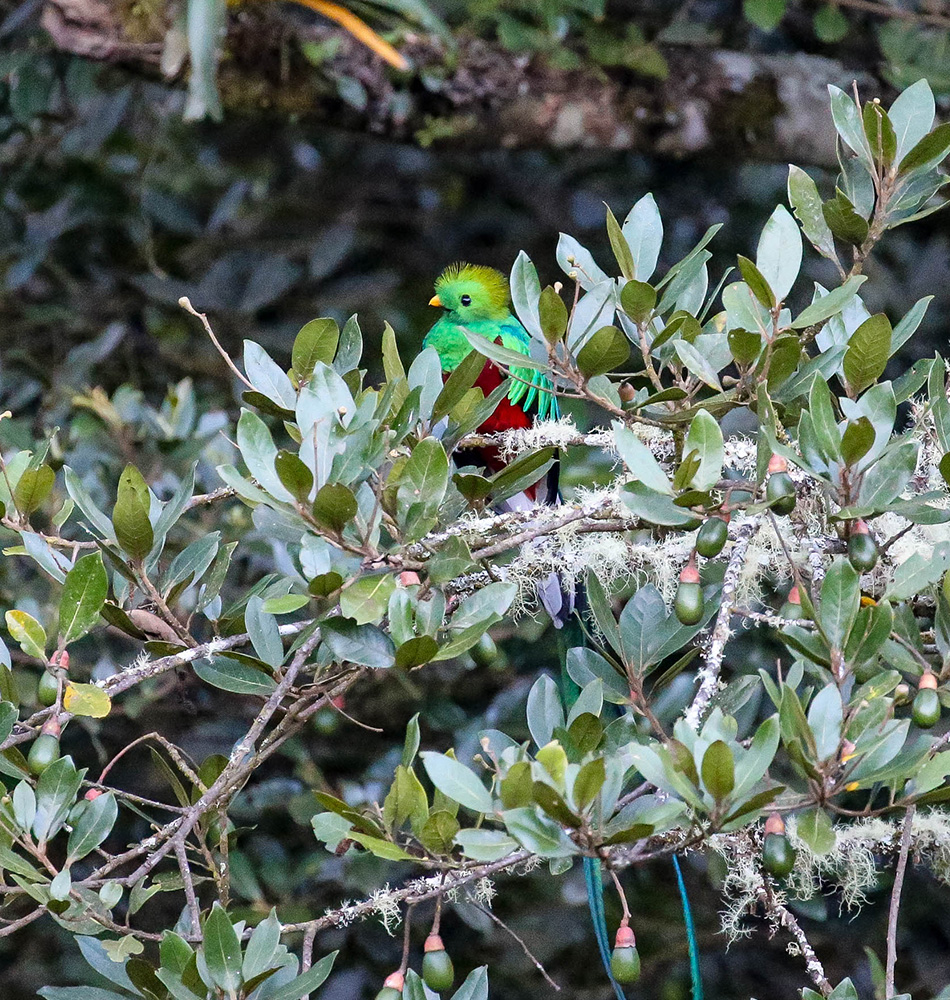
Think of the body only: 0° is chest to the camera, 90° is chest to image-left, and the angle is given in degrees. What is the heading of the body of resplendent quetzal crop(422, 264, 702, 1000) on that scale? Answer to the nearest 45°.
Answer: approximately 90°

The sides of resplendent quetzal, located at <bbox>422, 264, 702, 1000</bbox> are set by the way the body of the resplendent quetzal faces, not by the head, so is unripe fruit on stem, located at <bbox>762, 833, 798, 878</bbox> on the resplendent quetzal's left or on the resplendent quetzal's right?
on the resplendent quetzal's left

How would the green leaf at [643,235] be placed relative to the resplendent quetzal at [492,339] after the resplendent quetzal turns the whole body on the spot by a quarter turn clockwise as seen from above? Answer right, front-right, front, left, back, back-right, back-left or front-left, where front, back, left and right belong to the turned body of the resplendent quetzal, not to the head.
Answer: back

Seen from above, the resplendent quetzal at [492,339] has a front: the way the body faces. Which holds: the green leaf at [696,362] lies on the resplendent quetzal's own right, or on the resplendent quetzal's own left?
on the resplendent quetzal's own left

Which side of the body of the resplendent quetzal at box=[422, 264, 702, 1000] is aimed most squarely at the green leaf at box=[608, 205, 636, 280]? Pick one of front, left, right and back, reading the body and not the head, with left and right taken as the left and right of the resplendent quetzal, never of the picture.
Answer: left
